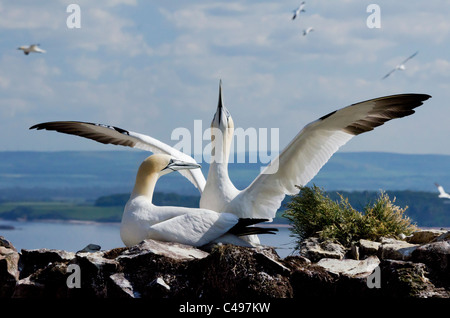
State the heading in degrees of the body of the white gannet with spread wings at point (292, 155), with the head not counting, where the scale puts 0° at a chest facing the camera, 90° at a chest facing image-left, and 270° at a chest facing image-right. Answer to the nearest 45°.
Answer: approximately 45°

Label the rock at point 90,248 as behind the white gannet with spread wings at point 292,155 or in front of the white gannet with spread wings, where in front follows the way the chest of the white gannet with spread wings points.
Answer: in front

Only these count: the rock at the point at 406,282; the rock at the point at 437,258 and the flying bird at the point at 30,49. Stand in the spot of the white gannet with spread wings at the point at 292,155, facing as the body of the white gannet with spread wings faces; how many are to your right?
1

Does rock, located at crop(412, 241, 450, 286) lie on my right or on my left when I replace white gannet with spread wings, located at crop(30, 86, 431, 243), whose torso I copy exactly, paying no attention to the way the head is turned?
on my left

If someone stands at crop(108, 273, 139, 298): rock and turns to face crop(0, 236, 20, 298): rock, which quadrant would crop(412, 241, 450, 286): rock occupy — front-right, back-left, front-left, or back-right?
back-right

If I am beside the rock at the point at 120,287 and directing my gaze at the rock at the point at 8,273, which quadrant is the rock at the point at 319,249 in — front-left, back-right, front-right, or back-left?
back-right

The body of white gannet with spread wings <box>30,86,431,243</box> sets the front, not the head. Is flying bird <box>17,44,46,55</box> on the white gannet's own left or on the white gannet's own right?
on the white gannet's own right

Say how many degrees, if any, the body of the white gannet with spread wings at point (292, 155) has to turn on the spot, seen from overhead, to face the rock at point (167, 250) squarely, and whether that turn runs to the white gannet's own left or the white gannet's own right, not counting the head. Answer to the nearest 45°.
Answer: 0° — it already faces it

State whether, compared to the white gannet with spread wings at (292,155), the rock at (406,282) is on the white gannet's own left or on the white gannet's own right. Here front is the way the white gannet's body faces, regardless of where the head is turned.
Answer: on the white gannet's own left

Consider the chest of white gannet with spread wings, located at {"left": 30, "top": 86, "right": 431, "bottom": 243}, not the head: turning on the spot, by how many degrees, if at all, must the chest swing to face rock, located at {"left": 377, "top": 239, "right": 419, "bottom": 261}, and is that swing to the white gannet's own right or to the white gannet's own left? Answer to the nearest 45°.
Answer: approximately 90° to the white gannet's own left

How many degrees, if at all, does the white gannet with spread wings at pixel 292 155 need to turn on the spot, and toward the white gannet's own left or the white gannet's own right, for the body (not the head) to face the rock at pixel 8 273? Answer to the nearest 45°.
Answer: approximately 45° to the white gannet's own right
